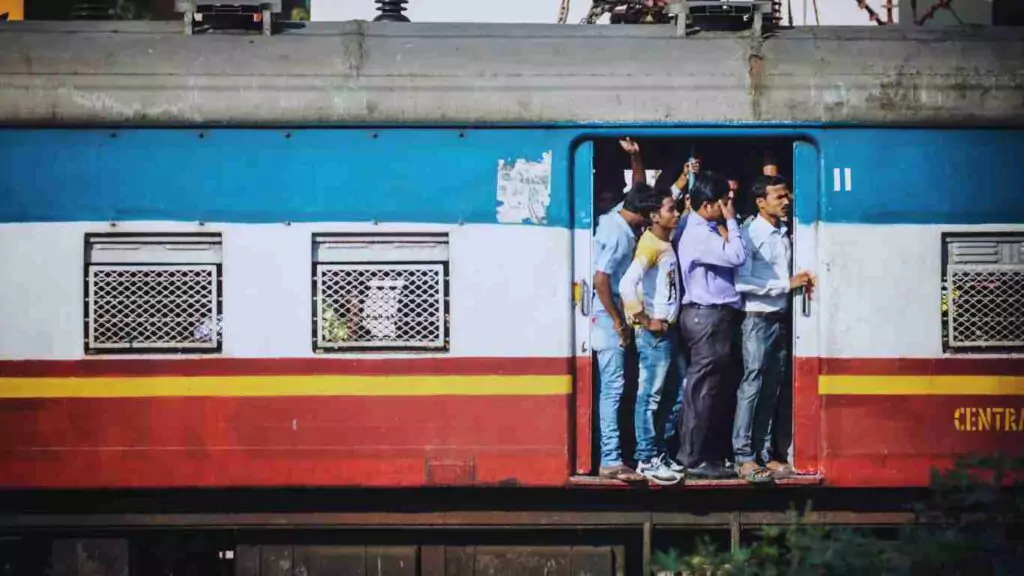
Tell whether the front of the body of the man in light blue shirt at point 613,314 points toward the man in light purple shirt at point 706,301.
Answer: yes

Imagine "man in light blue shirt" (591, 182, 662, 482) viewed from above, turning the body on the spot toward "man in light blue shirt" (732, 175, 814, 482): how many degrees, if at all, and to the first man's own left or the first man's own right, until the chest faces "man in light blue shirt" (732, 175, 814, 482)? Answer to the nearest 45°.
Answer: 0° — they already face them

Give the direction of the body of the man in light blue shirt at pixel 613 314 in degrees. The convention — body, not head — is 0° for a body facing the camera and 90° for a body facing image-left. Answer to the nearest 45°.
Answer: approximately 270°
